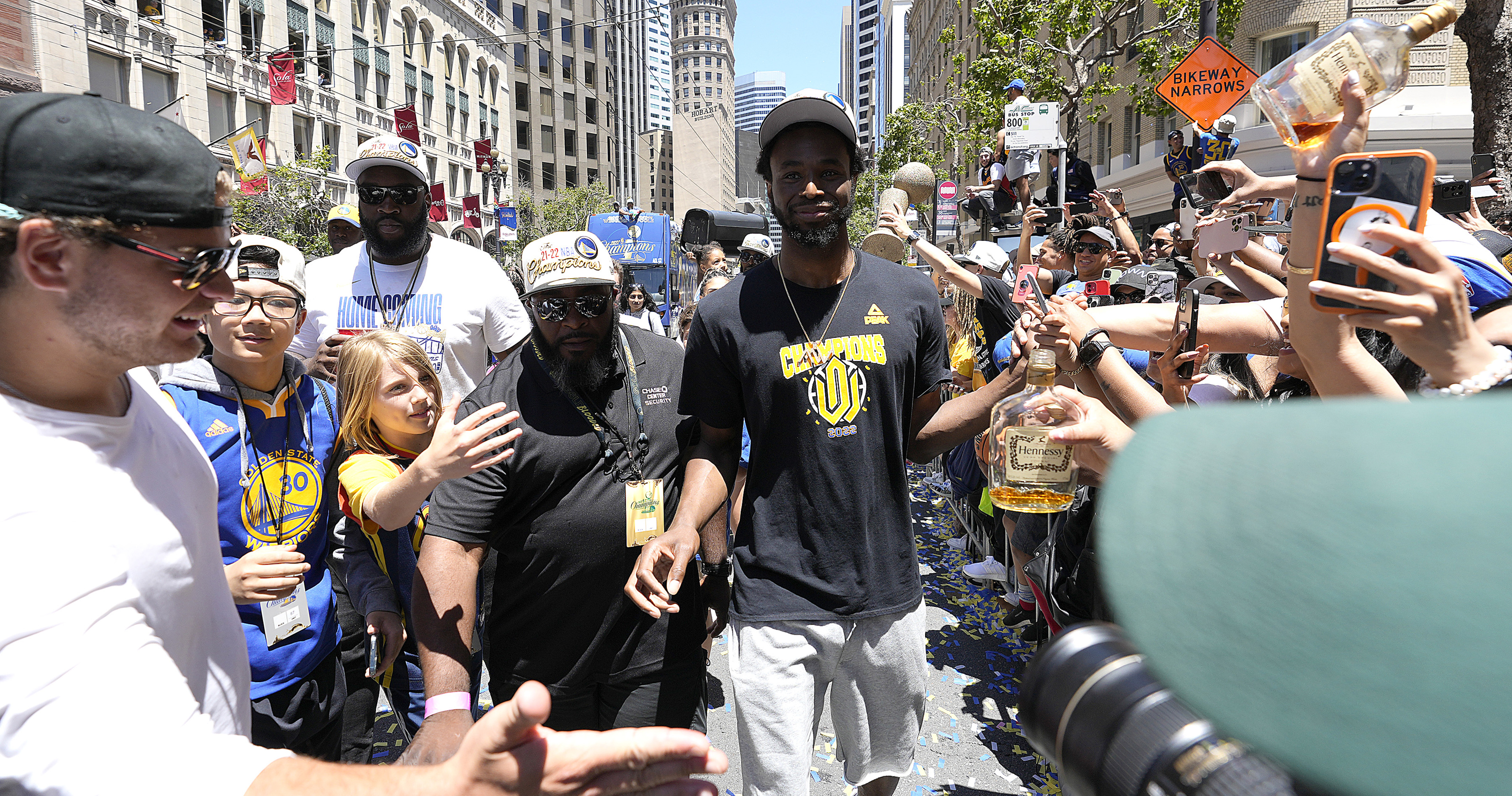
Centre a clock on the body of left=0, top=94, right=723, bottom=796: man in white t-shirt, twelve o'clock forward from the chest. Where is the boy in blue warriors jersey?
The boy in blue warriors jersey is roughly at 9 o'clock from the man in white t-shirt.

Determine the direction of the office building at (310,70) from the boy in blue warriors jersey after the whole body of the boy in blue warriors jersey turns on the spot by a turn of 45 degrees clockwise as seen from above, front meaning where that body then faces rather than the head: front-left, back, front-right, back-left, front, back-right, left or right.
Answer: back-right

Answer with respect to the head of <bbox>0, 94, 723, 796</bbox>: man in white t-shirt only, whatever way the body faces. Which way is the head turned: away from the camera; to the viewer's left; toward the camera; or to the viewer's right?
to the viewer's right

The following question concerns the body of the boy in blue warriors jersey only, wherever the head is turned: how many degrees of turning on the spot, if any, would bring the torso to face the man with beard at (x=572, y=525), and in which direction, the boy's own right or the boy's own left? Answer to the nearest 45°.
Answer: approximately 45° to the boy's own left

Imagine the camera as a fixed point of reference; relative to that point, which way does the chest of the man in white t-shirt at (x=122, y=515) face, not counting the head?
to the viewer's right

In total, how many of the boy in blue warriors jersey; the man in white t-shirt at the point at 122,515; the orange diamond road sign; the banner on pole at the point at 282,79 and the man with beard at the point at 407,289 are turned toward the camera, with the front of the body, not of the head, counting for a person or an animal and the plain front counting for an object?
4

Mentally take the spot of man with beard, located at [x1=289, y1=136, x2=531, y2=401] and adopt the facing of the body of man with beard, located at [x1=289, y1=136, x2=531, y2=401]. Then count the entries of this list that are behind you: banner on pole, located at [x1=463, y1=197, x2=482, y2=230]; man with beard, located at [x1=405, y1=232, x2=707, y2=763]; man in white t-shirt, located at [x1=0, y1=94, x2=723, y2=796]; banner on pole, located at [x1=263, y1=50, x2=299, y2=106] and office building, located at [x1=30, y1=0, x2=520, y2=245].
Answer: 3

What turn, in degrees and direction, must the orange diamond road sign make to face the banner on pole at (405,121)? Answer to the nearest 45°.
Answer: approximately 135° to its right

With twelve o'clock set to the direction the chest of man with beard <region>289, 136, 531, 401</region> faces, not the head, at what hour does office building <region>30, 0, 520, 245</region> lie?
The office building is roughly at 6 o'clock from the man with beard.

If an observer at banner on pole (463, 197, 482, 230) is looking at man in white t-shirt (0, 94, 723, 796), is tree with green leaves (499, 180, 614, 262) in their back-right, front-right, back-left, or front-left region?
back-left

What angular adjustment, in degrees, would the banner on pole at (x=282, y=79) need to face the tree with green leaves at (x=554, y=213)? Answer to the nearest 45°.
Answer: approximately 135° to its left
